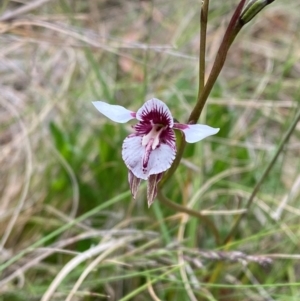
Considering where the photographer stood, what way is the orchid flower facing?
facing the viewer
